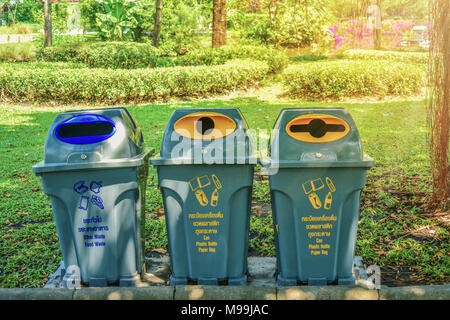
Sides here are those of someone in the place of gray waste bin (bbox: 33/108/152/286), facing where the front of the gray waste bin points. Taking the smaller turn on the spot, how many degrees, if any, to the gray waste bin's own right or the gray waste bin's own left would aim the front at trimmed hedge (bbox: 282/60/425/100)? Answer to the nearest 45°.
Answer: approximately 135° to the gray waste bin's own left

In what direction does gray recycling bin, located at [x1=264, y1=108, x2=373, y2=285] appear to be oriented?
toward the camera

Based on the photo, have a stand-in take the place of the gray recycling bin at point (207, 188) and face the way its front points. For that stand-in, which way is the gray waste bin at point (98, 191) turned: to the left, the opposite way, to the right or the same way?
the same way

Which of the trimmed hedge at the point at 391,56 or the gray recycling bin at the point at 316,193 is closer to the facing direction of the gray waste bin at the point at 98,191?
the gray recycling bin

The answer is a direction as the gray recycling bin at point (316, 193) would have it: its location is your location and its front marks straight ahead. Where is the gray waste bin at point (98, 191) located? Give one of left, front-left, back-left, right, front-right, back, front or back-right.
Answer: right

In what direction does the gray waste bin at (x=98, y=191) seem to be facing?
toward the camera

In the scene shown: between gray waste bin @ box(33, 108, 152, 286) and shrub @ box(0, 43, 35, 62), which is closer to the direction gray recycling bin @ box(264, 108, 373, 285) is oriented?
the gray waste bin

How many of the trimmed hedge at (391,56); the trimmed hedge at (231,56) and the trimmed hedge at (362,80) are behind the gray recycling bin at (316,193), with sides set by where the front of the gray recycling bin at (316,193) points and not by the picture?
3

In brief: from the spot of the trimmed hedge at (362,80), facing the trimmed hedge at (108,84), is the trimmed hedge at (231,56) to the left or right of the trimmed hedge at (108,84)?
right

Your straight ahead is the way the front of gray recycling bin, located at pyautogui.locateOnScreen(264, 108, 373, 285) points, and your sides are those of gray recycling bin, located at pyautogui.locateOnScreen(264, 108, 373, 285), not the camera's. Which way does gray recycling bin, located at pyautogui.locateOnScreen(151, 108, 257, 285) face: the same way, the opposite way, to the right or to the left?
the same way

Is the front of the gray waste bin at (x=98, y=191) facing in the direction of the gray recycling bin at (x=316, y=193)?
no

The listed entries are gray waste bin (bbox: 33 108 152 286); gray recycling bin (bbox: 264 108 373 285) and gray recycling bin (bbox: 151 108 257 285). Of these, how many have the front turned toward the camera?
3

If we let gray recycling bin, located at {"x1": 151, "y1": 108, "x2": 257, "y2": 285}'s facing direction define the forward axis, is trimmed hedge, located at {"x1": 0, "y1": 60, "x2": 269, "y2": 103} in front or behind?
behind
